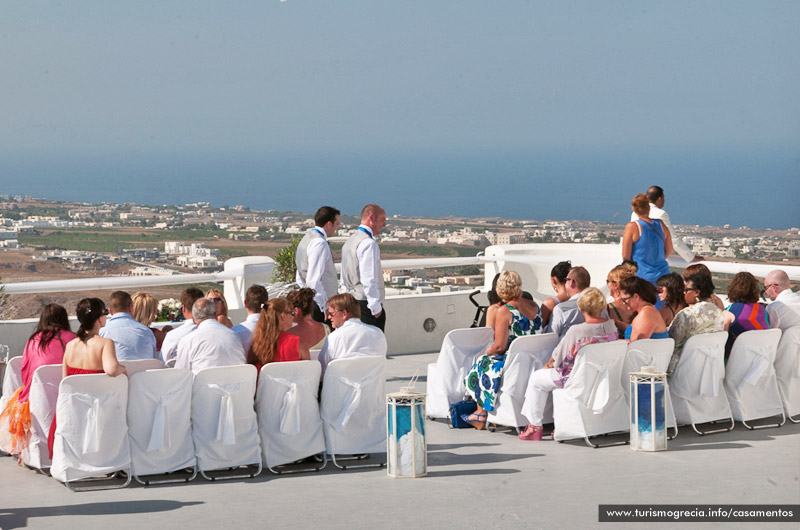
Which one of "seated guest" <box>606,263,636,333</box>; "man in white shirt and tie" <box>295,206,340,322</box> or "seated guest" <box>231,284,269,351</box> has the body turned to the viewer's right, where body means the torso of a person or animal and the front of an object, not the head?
the man in white shirt and tie

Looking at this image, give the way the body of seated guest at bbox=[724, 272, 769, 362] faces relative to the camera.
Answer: away from the camera

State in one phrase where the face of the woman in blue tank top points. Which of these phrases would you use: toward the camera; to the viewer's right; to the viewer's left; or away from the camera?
away from the camera

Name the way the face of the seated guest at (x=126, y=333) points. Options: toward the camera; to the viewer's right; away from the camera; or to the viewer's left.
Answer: away from the camera

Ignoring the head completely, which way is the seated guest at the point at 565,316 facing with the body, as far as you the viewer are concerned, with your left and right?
facing away from the viewer and to the left of the viewer

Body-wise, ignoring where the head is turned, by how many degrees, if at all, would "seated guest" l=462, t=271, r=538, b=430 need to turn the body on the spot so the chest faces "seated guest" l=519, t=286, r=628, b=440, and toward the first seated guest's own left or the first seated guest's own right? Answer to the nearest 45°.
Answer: approximately 180°

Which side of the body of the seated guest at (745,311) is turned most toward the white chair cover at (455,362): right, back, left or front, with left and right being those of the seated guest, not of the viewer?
left

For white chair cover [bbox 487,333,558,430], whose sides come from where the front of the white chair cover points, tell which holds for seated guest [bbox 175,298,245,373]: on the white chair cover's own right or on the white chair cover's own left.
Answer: on the white chair cover's own left

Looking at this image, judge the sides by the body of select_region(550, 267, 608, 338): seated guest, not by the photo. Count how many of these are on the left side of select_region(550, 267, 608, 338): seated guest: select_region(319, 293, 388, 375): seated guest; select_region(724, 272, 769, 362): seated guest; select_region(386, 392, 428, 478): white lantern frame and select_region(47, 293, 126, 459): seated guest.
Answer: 3

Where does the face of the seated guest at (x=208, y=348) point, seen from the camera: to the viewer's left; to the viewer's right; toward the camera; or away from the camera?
away from the camera

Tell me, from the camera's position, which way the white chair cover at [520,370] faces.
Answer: facing away from the viewer and to the left of the viewer

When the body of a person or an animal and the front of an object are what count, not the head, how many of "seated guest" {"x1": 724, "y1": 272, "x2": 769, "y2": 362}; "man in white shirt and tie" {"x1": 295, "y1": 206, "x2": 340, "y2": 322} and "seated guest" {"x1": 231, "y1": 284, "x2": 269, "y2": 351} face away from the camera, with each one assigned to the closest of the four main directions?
2

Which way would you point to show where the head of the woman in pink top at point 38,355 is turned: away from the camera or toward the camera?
away from the camera
